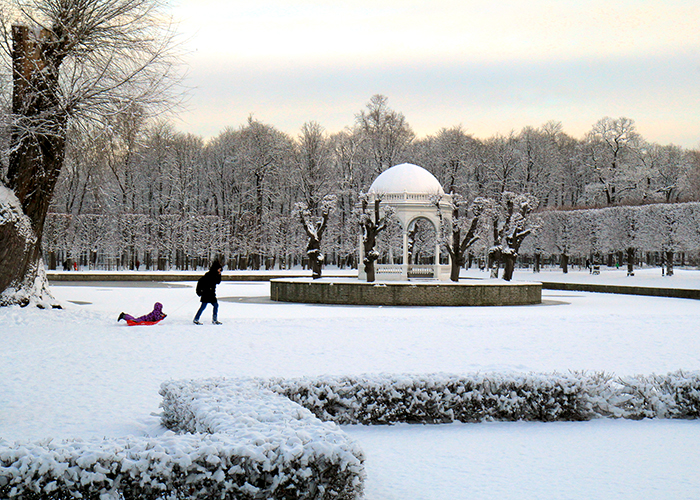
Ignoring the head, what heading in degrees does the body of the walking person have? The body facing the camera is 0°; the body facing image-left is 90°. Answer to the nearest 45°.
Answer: approximately 270°

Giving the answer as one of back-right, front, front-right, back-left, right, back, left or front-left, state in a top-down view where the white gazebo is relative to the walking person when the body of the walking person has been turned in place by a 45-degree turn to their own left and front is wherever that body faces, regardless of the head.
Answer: front

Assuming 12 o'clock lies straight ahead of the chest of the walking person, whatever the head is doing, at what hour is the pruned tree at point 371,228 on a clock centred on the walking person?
The pruned tree is roughly at 10 o'clock from the walking person.

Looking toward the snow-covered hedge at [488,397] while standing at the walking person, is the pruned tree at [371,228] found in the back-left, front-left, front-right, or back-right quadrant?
back-left

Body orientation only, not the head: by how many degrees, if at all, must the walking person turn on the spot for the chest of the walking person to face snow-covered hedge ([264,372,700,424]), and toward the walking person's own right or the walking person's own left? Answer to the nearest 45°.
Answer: approximately 45° to the walking person's own right

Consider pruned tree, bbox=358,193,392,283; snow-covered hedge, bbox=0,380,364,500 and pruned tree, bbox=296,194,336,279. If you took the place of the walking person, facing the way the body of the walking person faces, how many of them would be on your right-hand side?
1

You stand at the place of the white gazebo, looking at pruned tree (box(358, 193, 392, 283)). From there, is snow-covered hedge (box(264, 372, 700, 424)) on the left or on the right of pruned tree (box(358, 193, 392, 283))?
left

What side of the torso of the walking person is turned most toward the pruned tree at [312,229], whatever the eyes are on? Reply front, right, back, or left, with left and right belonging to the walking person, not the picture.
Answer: left

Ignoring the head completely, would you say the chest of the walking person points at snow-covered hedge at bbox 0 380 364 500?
no
